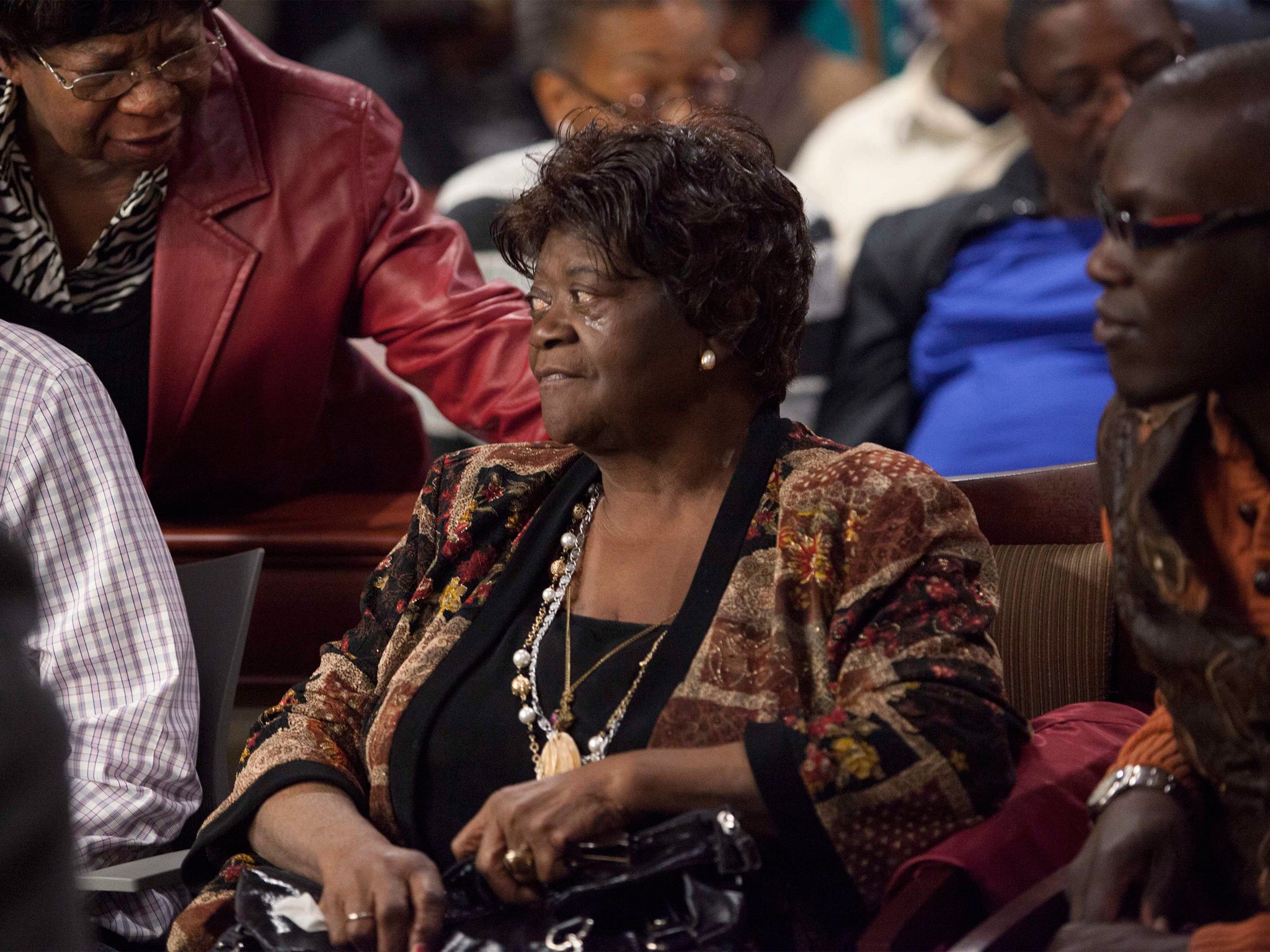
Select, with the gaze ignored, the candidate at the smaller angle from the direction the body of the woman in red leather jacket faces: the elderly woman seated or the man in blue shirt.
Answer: the elderly woman seated

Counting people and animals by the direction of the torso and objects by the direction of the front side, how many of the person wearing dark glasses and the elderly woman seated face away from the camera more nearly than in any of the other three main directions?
0

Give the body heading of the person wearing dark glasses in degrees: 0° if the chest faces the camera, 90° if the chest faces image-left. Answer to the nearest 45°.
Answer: approximately 45°

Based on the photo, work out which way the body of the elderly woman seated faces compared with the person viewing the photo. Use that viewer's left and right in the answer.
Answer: facing the viewer and to the left of the viewer

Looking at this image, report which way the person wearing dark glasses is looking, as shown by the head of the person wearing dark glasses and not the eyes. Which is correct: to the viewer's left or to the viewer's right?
to the viewer's left

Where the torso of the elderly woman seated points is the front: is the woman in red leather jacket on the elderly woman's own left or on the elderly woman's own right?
on the elderly woman's own right

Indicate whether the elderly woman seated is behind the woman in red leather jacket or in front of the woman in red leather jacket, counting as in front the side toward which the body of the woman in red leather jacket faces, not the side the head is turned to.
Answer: in front

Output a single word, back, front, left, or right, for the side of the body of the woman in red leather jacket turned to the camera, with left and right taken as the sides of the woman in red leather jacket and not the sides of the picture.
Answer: front

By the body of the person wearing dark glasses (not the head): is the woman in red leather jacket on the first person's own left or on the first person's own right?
on the first person's own right

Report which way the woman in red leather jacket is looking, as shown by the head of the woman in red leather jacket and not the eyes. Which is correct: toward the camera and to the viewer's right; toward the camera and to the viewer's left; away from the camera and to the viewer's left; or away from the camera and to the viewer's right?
toward the camera and to the viewer's right

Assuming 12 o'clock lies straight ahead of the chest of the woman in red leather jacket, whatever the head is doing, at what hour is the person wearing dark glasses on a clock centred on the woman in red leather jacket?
The person wearing dark glasses is roughly at 11 o'clock from the woman in red leather jacket.

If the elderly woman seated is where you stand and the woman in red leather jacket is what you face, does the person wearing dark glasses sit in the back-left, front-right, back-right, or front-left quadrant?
back-right

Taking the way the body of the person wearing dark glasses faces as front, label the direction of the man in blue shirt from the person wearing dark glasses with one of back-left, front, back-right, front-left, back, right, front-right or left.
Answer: back-right

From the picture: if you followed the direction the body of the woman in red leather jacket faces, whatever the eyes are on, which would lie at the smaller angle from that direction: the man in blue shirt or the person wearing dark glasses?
the person wearing dark glasses
